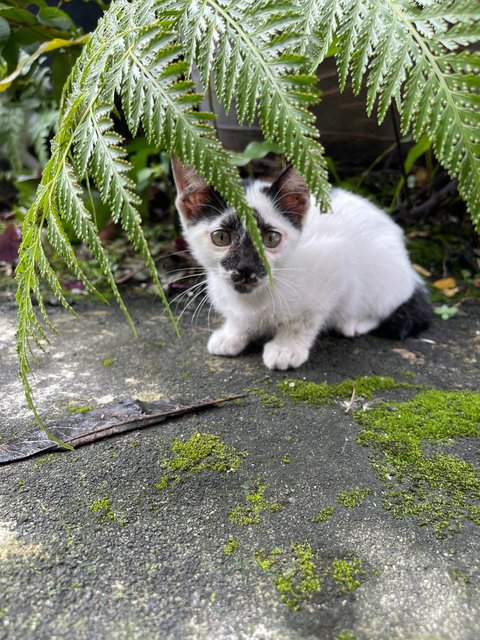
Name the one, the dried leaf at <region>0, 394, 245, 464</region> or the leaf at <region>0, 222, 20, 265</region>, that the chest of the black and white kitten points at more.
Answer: the dried leaf

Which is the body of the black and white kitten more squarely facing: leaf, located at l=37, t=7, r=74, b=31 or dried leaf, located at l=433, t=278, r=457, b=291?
the leaf

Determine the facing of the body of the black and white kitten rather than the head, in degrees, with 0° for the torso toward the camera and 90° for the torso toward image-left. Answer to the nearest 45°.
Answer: approximately 45°

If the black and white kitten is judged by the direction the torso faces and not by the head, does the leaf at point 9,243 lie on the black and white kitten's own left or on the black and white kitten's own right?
on the black and white kitten's own right
